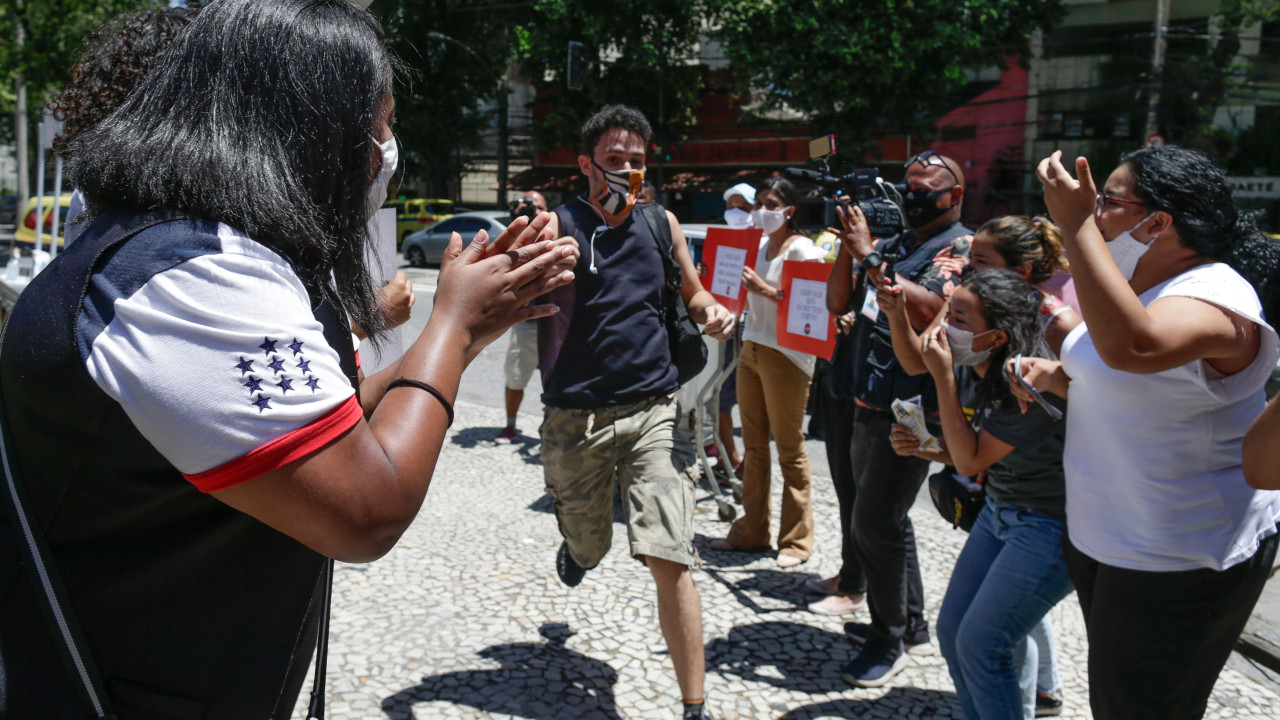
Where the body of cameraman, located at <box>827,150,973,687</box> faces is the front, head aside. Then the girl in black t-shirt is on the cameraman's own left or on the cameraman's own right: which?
on the cameraman's own left

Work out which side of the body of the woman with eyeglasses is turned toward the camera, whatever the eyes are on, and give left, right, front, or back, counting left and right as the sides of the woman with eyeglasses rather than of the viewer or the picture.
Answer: left

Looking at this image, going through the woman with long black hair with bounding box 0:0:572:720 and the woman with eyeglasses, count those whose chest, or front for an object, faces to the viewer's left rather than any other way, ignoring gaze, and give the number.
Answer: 1

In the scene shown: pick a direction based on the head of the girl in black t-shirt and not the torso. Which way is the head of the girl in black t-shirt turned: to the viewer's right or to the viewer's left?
to the viewer's left

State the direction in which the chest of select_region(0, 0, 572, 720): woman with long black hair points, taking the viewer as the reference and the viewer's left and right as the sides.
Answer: facing away from the viewer and to the right of the viewer

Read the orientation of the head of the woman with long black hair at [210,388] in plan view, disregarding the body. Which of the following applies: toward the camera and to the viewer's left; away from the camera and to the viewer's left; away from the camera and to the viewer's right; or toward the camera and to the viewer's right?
away from the camera and to the viewer's right

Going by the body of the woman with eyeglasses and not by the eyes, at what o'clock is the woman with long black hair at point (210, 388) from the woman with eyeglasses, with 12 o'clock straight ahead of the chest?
The woman with long black hair is roughly at 10 o'clock from the woman with eyeglasses.

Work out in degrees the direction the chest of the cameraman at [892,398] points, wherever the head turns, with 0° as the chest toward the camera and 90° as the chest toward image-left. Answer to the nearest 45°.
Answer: approximately 45°
